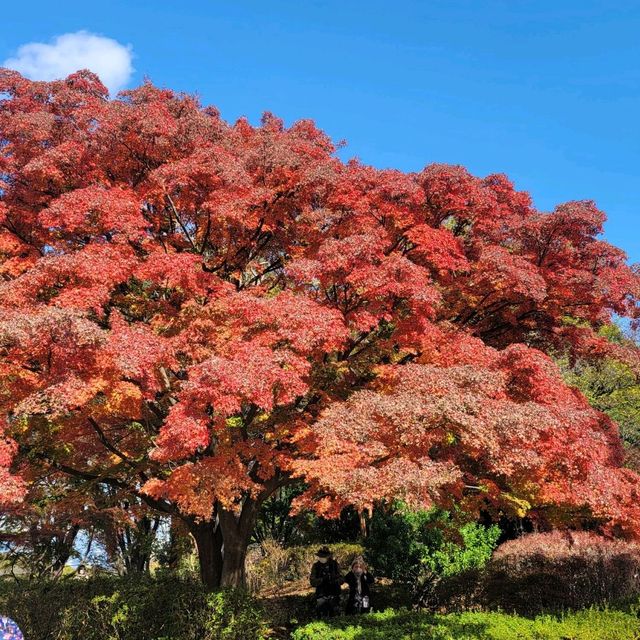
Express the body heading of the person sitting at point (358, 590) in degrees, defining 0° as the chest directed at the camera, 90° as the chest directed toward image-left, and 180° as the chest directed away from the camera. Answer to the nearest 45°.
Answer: approximately 0°

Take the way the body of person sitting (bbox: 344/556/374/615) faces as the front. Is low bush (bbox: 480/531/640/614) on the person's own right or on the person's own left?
on the person's own left

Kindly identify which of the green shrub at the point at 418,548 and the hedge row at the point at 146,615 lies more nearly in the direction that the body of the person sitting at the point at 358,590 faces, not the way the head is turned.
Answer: the hedge row

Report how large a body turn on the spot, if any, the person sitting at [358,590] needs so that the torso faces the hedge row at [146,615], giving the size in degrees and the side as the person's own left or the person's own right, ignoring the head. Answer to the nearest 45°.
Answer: approximately 45° to the person's own right

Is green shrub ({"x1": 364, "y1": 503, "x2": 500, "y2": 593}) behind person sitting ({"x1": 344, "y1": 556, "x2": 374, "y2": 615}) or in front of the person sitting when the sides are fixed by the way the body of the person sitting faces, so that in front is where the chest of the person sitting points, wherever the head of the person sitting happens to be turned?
behind
